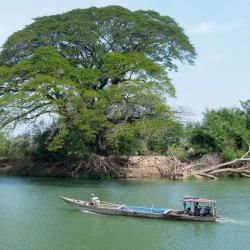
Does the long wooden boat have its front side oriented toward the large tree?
no

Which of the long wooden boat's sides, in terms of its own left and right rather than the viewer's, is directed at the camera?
left
